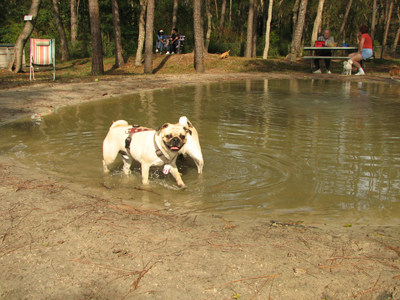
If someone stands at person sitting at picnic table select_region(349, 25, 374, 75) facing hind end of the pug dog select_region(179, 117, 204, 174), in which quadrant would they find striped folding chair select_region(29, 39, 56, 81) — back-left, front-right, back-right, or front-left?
front-right

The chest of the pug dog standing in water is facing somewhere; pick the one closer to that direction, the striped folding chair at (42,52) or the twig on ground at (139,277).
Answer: the twig on ground

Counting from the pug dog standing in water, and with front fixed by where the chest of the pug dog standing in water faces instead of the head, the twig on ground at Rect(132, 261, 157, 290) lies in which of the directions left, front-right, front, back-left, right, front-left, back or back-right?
front-right

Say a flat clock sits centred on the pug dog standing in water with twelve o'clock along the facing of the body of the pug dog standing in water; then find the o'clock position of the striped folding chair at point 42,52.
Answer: The striped folding chair is roughly at 7 o'clock from the pug dog standing in water.

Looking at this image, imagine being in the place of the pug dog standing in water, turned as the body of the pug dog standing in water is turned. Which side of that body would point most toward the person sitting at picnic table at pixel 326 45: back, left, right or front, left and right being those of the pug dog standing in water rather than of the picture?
left

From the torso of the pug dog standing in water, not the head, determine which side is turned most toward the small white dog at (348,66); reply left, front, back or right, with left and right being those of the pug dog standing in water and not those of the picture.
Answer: left

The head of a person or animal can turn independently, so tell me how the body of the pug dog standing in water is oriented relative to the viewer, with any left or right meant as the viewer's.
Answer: facing the viewer and to the right of the viewer
